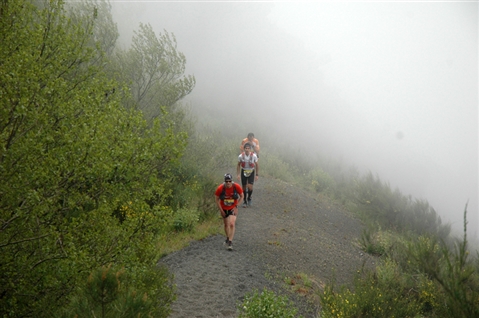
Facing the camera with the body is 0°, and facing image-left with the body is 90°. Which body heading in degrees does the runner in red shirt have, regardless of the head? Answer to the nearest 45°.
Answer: approximately 0°

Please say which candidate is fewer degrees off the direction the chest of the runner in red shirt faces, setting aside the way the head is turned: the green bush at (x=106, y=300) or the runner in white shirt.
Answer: the green bush

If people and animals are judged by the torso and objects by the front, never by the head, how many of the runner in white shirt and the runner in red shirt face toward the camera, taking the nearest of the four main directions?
2

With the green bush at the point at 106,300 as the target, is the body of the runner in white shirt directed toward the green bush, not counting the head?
yes

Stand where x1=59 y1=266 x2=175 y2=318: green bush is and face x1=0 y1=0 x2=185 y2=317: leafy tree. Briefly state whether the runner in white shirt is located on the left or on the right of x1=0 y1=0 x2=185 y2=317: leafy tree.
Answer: right

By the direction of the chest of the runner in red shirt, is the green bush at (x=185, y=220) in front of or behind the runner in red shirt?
behind

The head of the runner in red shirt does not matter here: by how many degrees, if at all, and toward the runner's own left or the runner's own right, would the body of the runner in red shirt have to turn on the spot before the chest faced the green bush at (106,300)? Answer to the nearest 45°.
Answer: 0° — they already face it

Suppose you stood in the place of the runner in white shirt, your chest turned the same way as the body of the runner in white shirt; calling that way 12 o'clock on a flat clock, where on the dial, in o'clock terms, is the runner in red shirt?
The runner in red shirt is roughly at 12 o'clock from the runner in white shirt.

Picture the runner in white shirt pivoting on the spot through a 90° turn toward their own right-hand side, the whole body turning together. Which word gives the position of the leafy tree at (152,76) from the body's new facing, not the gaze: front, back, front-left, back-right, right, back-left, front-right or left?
front-right

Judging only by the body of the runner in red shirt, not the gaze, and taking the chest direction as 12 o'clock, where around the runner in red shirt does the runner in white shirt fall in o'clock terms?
The runner in white shirt is roughly at 6 o'clock from the runner in red shirt.
